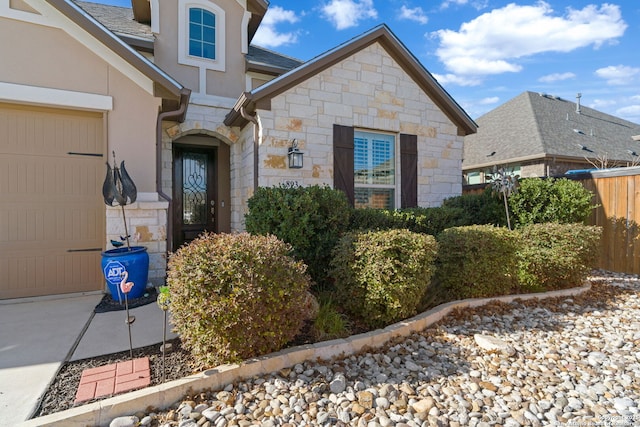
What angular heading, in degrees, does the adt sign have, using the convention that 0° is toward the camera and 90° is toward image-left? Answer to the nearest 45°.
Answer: approximately 0°

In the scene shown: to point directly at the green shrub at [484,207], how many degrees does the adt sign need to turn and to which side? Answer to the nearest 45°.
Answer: approximately 90° to its left

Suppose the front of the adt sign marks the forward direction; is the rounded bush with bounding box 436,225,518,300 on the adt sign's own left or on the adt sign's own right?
on the adt sign's own left

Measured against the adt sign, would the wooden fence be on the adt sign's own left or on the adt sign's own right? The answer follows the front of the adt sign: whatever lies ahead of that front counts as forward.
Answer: on the adt sign's own left

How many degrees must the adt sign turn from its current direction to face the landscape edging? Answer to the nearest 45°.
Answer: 0° — it already faces it
